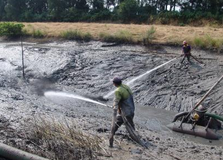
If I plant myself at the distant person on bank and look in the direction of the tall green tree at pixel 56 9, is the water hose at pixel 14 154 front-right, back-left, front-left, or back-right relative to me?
back-left

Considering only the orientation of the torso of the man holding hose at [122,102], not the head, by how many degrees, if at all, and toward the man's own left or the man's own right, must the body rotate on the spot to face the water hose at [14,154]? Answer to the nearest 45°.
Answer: approximately 90° to the man's own left

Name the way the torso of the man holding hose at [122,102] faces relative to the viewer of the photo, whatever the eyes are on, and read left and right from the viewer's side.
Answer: facing away from the viewer and to the left of the viewer

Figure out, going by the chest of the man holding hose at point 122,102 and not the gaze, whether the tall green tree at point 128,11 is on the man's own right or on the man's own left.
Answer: on the man's own right

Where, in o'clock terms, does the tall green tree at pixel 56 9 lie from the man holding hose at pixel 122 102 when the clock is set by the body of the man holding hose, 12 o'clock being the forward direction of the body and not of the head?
The tall green tree is roughly at 1 o'clock from the man holding hose.

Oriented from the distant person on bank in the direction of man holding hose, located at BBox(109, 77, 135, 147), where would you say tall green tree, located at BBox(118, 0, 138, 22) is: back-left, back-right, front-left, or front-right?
back-right
